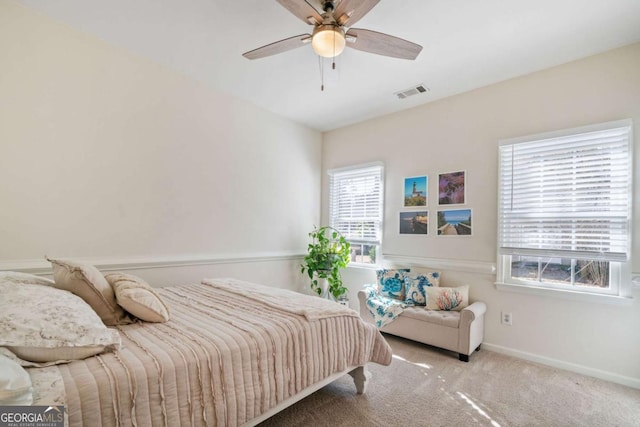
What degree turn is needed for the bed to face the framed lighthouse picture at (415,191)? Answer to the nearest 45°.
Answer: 0° — it already faces it

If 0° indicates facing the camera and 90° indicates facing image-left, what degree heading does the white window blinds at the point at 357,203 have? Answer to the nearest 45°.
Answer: approximately 45°

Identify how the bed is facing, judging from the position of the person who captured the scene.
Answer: facing away from the viewer and to the right of the viewer

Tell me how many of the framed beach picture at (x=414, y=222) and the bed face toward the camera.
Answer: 1

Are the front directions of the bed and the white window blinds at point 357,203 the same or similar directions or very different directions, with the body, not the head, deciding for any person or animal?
very different directions

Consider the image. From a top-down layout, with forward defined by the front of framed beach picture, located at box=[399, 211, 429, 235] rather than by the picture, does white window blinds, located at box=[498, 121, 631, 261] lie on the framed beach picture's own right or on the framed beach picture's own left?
on the framed beach picture's own left

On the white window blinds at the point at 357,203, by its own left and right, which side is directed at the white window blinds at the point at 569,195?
left
